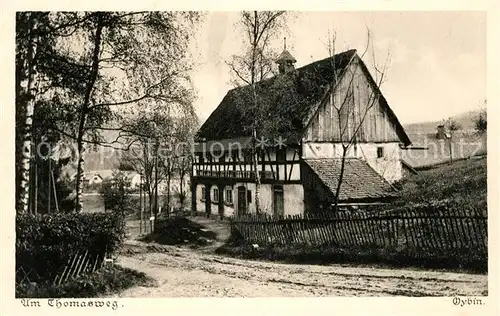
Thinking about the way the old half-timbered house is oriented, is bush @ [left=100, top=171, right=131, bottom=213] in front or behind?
in front

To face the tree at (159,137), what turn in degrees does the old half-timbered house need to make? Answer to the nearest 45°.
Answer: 0° — it already faces it

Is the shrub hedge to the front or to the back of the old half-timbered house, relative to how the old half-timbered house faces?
to the front

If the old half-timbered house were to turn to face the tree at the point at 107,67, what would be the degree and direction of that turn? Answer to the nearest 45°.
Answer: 0° — it already faces it

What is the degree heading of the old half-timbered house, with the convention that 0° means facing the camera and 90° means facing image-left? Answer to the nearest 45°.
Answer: approximately 45°

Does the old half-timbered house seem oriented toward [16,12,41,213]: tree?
yes

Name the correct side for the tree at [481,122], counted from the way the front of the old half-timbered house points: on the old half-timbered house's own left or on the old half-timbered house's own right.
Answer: on the old half-timbered house's own left
